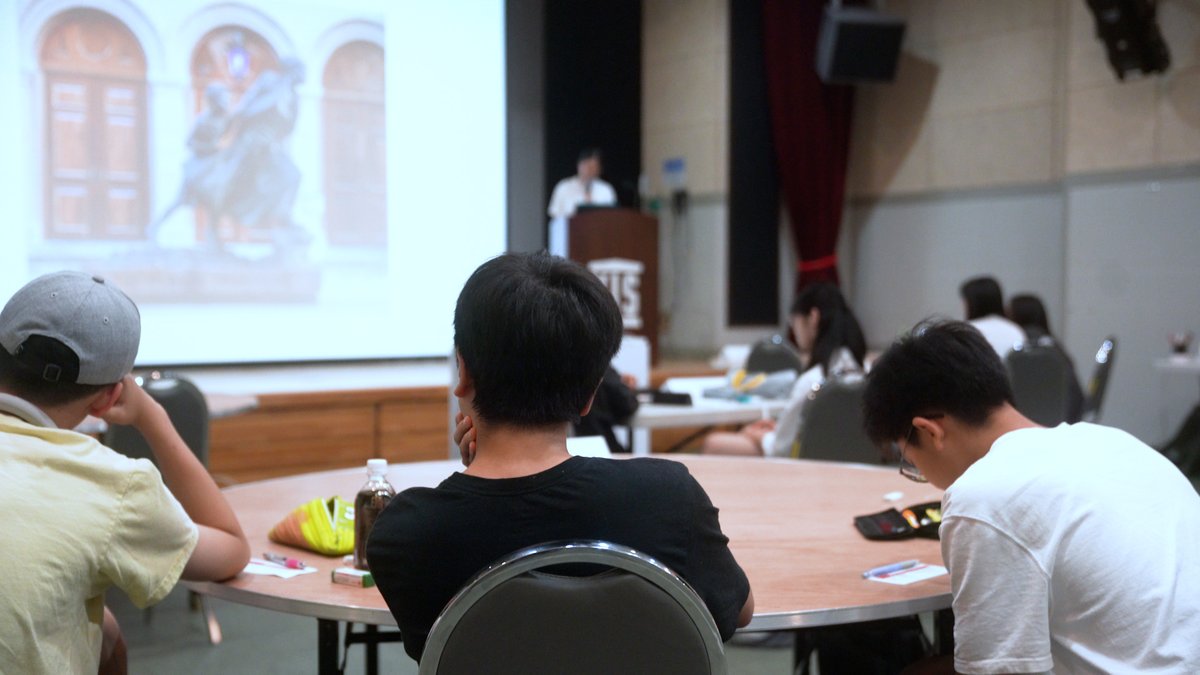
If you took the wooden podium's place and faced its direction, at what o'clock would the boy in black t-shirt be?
The boy in black t-shirt is roughly at 12 o'clock from the wooden podium.

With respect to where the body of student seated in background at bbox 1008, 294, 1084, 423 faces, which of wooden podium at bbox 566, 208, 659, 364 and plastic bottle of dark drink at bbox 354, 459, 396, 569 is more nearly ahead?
the wooden podium

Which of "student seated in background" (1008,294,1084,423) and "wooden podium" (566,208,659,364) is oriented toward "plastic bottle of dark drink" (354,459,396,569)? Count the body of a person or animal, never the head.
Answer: the wooden podium

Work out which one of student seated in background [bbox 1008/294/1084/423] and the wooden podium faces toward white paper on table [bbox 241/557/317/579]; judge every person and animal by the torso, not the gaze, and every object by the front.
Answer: the wooden podium

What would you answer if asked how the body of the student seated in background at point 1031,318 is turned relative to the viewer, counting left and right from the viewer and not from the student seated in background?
facing away from the viewer and to the left of the viewer

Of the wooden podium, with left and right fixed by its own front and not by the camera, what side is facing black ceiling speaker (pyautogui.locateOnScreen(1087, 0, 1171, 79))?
left

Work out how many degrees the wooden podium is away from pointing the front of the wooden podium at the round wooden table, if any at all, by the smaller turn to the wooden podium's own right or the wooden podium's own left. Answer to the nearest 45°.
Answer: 0° — it already faces it

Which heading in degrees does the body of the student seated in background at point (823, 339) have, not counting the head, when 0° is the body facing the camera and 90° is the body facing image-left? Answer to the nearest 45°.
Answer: approximately 90°

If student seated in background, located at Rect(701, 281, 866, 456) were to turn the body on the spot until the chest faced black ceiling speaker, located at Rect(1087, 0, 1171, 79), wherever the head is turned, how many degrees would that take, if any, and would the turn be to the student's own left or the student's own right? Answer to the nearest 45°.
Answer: approximately 135° to the student's own right

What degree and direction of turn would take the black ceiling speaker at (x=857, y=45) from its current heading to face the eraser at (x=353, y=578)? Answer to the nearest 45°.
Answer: approximately 45° to its left

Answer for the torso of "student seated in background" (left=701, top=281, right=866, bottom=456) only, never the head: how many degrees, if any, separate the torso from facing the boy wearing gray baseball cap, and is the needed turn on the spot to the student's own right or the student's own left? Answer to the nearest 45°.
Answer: approximately 90° to the student's own left

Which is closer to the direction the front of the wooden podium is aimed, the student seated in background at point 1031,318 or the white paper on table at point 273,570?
the white paper on table

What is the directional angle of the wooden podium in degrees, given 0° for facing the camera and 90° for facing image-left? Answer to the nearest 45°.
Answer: approximately 0°
